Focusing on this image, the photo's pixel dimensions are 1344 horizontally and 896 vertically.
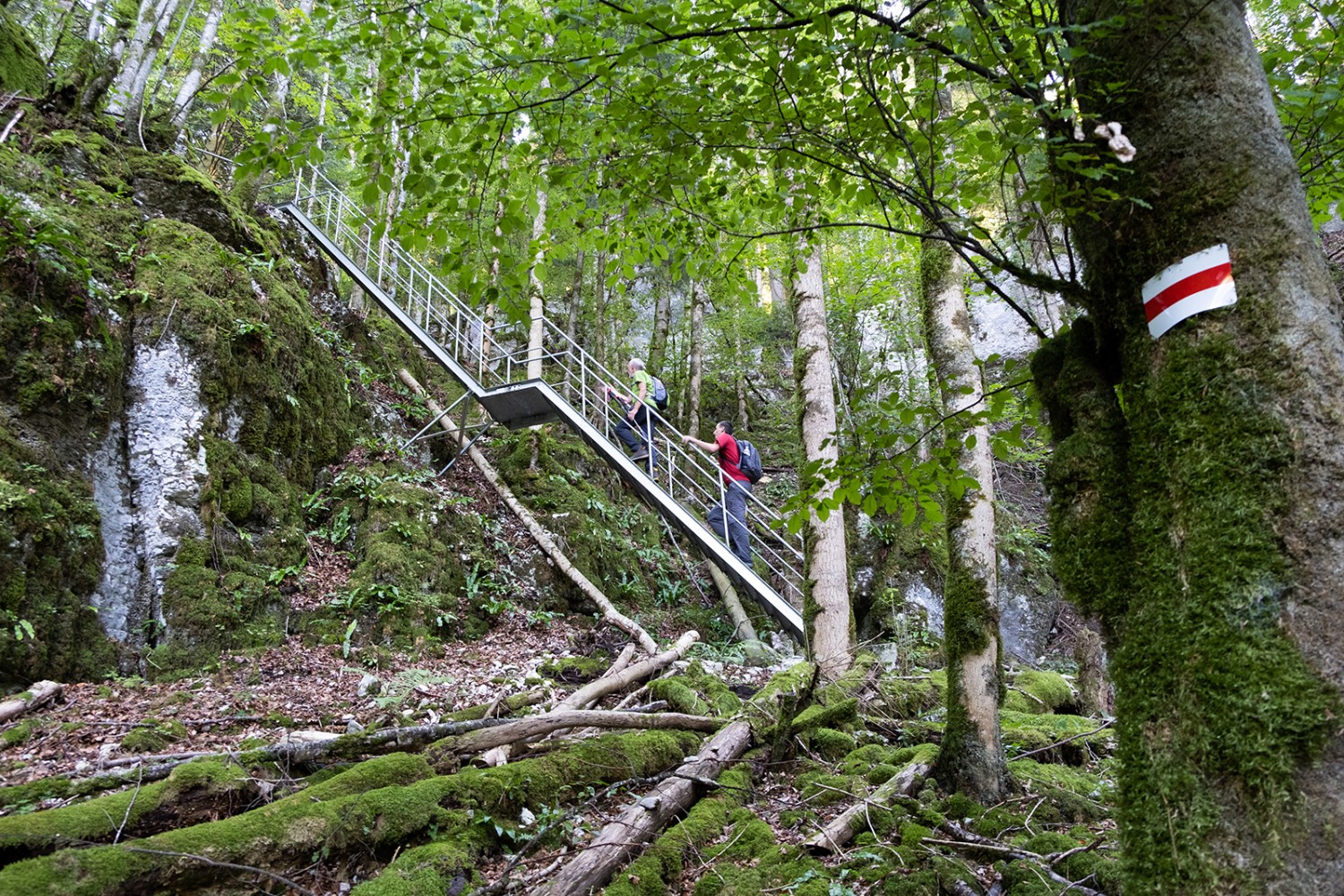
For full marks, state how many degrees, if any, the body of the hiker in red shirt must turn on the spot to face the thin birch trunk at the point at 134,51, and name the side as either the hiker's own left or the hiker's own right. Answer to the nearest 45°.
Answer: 0° — they already face it

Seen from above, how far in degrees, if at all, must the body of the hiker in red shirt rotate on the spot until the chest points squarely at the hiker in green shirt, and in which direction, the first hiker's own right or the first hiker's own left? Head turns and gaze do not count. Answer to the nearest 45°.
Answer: approximately 45° to the first hiker's own right

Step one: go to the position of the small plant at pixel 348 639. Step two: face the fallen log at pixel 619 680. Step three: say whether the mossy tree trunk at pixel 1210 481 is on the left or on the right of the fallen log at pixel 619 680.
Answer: right

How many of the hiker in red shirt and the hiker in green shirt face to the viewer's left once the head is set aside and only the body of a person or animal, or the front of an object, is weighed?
2

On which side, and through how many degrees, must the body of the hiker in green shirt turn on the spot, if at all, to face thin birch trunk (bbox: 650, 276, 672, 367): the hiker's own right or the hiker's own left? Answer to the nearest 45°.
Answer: approximately 90° to the hiker's own right

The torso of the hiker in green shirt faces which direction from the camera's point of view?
to the viewer's left

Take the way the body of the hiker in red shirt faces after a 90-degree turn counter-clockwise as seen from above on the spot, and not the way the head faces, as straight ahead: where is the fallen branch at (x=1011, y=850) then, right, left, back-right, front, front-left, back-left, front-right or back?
front

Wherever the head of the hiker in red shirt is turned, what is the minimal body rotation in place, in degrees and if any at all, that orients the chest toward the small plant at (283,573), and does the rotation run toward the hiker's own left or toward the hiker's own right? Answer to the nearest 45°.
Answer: approximately 45° to the hiker's own left

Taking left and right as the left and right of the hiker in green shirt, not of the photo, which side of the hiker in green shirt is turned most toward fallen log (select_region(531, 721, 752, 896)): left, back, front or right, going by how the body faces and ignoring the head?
left

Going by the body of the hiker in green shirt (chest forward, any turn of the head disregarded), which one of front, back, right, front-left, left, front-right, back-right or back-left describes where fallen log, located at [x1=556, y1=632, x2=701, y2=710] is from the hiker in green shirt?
left

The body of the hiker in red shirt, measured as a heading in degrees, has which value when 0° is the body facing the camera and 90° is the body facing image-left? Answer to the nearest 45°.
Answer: approximately 90°

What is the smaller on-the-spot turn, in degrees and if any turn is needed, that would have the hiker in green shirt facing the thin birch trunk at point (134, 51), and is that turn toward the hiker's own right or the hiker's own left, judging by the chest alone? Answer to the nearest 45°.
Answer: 0° — they already face it

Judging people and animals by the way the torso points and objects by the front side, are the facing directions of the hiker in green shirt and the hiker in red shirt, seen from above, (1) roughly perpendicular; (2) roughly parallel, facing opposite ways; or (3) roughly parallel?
roughly parallel

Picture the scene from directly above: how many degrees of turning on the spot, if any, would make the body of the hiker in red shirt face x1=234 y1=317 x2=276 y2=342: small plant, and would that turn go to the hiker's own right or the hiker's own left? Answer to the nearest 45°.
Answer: approximately 45° to the hiker's own left

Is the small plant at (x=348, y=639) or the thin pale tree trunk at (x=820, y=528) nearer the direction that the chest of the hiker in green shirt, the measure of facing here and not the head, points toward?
the small plant

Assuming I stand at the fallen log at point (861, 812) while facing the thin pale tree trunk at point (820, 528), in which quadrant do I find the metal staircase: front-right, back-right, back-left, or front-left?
front-left

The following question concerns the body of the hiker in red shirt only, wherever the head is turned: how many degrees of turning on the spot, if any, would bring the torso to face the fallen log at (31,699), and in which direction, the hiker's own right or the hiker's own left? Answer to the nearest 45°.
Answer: approximately 45° to the hiker's own left
